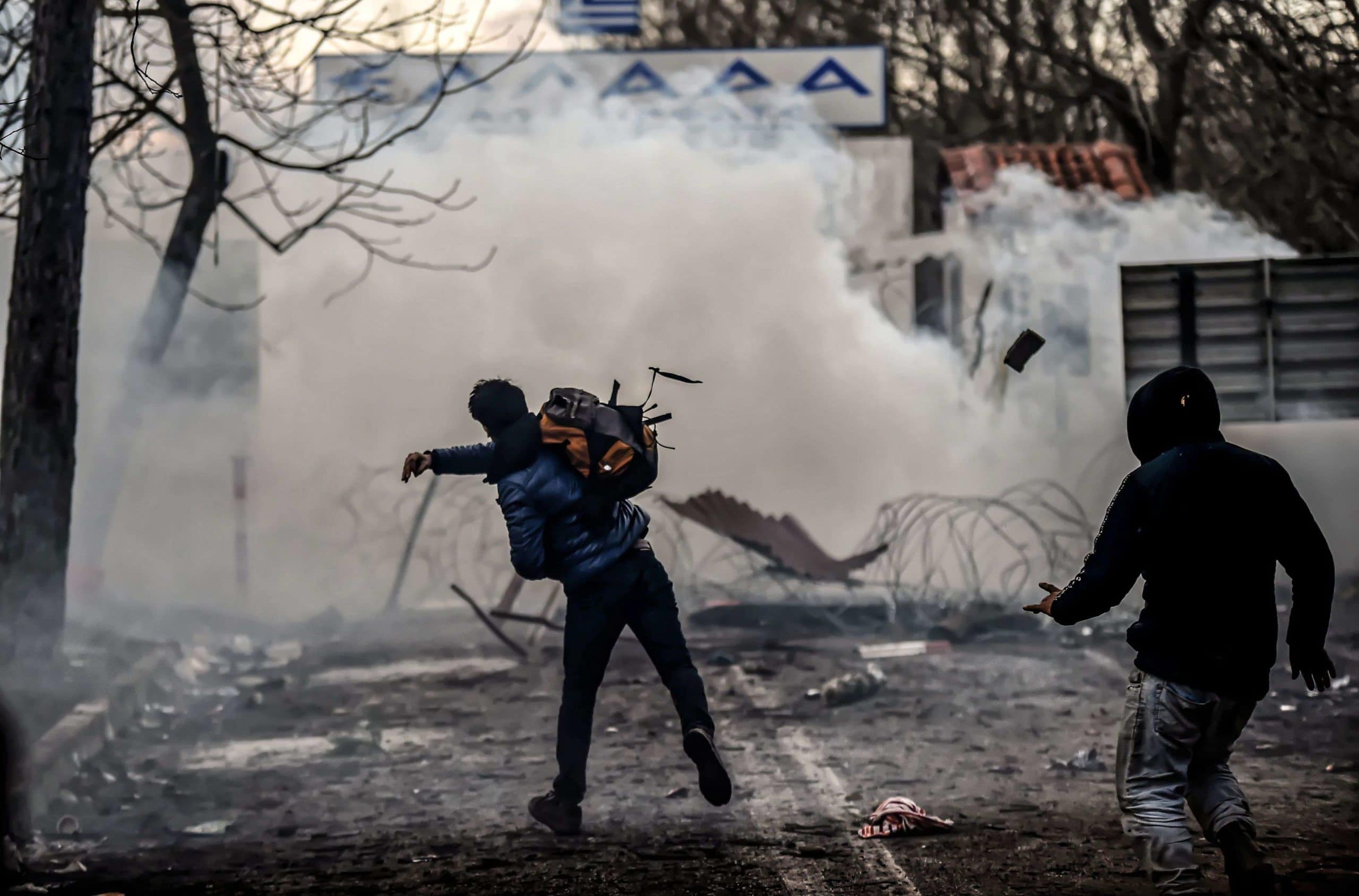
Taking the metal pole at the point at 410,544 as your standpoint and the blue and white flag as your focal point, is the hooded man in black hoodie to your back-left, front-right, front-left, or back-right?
back-right

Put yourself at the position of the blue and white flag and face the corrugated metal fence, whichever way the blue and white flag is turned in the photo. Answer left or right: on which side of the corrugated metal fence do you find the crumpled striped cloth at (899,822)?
right

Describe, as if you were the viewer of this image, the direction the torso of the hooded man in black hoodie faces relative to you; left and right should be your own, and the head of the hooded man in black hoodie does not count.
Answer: facing away from the viewer and to the left of the viewer

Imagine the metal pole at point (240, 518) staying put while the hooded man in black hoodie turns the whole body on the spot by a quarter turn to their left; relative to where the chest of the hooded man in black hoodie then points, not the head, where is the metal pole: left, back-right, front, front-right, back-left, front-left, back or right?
right

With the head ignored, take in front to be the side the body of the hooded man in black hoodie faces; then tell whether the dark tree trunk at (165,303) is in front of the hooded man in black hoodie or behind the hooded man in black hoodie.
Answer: in front

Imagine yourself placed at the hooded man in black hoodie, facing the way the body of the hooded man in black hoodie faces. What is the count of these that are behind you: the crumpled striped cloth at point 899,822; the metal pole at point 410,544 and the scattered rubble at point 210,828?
0

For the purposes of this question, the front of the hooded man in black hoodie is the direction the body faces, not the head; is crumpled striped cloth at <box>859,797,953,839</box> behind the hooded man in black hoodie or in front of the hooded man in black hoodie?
in front

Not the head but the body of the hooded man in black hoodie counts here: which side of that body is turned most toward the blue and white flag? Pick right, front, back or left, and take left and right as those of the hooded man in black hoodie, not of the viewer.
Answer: front

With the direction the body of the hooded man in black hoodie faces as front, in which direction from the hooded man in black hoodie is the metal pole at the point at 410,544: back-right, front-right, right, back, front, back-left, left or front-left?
front

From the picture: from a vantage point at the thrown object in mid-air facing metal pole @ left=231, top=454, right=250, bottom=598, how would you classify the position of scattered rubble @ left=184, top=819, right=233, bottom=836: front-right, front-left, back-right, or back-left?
front-left

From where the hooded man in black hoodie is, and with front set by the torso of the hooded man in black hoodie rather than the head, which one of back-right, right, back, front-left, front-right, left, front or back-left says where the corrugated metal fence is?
front-right

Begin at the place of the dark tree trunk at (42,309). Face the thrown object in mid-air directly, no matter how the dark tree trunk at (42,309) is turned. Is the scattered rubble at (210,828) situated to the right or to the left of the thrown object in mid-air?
right
